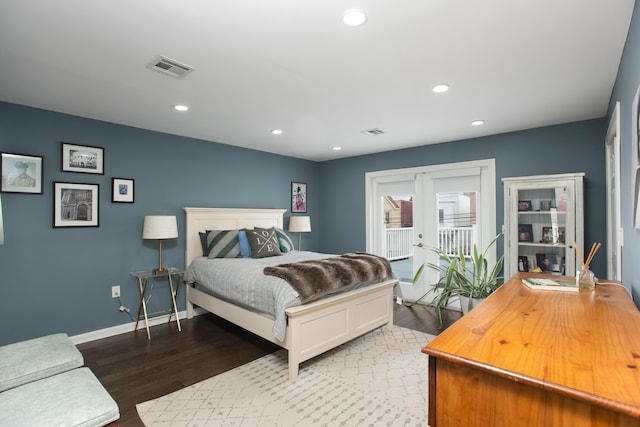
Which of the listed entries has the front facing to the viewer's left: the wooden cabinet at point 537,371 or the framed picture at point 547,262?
the wooden cabinet

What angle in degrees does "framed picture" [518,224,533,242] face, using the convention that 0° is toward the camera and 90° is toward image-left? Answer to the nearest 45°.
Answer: approximately 0°

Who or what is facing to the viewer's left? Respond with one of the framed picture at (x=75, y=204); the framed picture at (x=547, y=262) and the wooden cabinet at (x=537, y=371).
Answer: the wooden cabinet

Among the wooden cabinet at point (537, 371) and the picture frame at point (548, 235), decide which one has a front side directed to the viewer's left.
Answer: the wooden cabinet

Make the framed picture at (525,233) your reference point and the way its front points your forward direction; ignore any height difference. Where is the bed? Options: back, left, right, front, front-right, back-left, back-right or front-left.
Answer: front-right

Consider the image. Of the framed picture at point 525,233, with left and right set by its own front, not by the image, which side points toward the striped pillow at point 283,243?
right

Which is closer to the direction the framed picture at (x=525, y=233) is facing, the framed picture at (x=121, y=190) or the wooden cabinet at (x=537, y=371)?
the wooden cabinet

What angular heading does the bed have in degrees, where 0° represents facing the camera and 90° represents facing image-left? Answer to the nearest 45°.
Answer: approximately 315°

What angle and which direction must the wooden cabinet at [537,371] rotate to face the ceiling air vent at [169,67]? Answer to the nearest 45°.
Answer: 0° — it already faces it

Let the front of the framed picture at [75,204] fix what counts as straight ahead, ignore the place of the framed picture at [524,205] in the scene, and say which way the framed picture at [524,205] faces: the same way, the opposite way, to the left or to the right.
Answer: to the right

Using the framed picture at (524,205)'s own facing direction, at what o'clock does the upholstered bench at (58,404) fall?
The upholstered bench is roughly at 1 o'clock from the framed picture.
